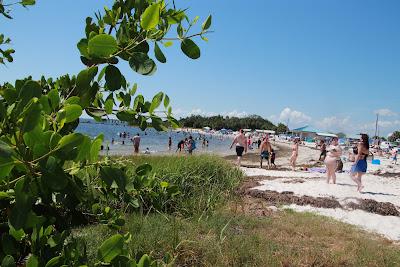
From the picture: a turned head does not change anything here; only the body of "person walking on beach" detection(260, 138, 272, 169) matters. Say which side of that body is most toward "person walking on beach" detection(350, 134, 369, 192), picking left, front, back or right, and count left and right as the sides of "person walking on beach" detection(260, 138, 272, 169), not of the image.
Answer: front

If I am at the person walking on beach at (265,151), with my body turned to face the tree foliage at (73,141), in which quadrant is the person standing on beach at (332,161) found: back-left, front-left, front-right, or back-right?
front-left

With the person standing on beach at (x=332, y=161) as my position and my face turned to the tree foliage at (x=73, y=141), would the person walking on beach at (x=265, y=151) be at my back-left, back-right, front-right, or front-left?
back-right

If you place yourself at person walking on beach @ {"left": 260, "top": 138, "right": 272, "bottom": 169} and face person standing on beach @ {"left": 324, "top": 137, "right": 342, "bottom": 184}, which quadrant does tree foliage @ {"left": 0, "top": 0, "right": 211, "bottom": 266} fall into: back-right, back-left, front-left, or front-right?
front-right

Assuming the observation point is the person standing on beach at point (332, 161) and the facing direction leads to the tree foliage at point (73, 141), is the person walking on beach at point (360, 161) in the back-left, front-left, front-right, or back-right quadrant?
front-left

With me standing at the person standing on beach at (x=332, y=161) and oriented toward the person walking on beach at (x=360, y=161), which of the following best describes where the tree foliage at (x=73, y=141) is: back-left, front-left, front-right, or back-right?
front-right

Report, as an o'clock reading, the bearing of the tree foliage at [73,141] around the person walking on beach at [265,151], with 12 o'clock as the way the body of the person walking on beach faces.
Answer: The tree foliage is roughly at 12 o'clock from the person walking on beach.

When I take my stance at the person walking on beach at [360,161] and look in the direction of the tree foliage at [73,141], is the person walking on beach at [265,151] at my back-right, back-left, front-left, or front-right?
back-right
